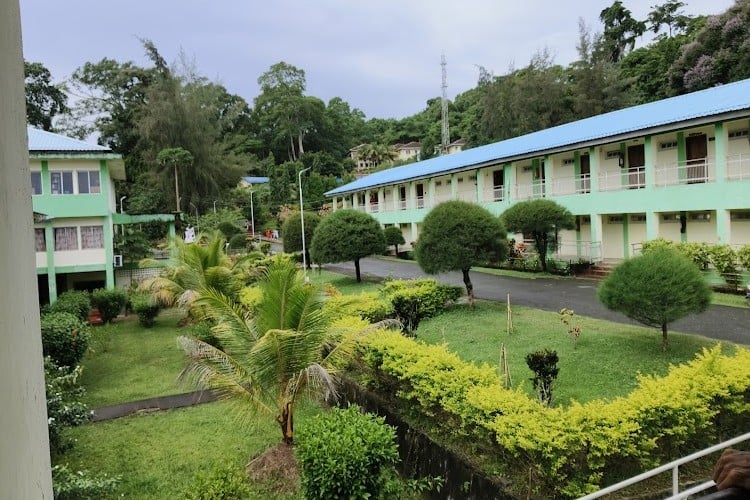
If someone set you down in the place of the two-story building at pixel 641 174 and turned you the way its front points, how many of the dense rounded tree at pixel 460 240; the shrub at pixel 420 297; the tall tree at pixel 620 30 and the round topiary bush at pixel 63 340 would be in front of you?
3

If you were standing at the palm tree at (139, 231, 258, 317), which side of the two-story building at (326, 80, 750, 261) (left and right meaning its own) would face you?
front

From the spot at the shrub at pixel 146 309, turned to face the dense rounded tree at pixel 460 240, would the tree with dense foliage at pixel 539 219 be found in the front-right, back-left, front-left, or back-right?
front-left

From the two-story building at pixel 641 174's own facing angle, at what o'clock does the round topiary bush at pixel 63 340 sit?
The round topiary bush is roughly at 12 o'clock from the two-story building.

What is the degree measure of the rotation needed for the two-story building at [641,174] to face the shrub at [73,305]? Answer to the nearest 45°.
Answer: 0° — it already faces it

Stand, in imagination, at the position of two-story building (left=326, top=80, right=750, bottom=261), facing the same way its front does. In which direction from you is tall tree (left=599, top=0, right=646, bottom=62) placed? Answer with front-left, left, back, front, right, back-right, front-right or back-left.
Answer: back-right

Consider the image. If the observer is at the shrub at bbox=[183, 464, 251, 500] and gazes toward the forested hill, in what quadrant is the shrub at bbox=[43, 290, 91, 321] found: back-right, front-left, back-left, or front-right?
front-left

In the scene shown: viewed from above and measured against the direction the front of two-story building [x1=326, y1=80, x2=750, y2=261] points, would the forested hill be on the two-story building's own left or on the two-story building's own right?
on the two-story building's own right

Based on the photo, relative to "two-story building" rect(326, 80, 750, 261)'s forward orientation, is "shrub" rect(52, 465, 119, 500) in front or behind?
in front

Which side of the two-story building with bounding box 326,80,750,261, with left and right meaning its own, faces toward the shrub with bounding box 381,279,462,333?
front

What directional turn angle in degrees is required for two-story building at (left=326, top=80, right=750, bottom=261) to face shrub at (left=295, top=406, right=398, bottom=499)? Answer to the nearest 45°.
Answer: approximately 45° to its left

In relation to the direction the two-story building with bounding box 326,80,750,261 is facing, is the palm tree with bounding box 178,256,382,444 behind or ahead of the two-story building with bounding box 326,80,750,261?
ahead

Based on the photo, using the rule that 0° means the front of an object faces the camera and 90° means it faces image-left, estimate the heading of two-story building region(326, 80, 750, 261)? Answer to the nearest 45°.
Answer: approximately 45°

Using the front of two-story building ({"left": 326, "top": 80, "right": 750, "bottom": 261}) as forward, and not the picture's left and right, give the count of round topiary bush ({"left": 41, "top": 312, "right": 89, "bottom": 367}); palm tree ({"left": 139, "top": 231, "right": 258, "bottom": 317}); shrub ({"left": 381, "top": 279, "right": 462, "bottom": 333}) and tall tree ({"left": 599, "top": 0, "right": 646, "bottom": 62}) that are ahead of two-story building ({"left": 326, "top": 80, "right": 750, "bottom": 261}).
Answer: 3

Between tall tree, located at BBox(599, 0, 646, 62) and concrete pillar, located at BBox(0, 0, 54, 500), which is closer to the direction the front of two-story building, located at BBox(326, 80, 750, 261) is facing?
the concrete pillar

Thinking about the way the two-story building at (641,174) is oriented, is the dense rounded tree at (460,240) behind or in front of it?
in front
